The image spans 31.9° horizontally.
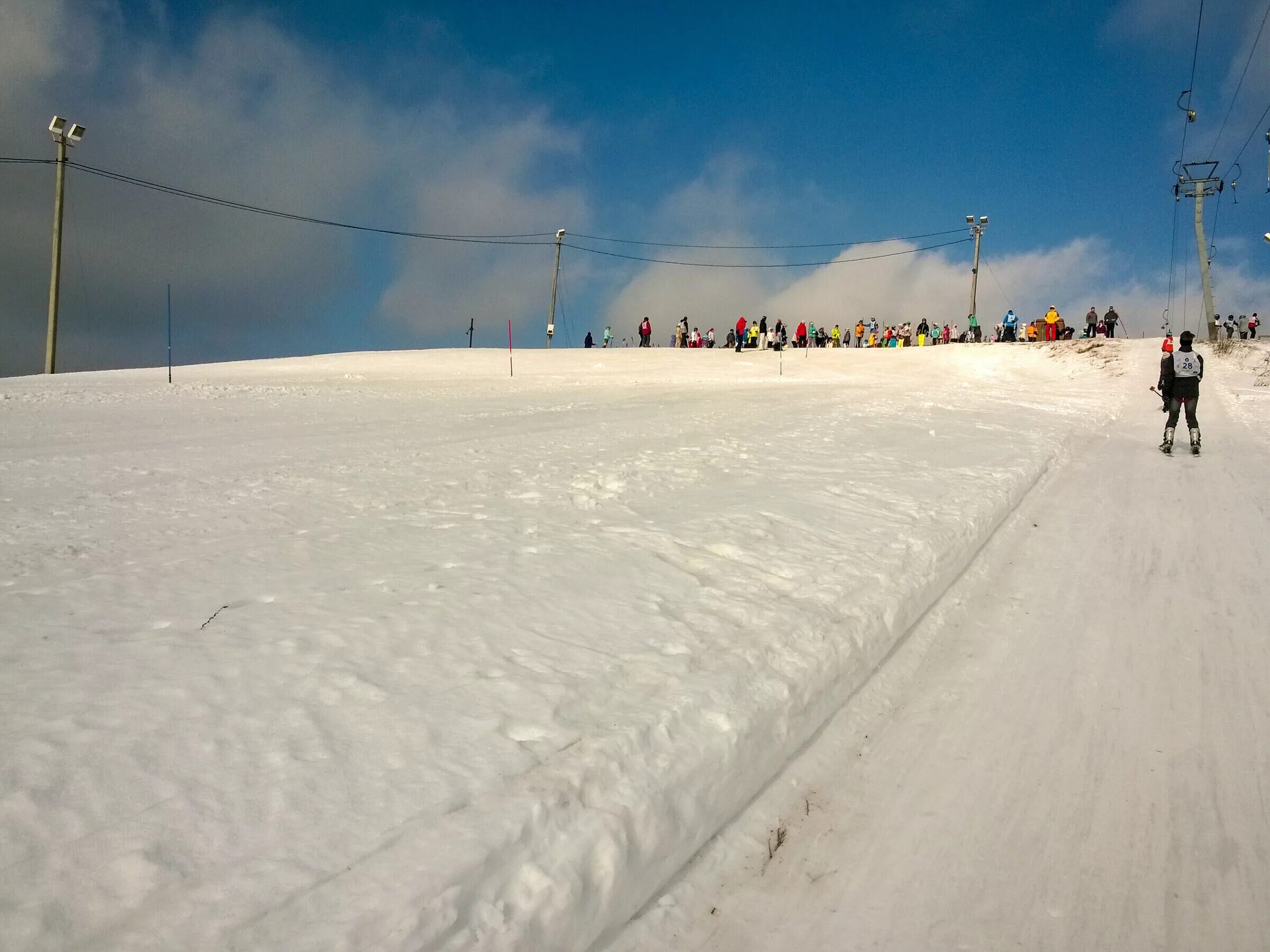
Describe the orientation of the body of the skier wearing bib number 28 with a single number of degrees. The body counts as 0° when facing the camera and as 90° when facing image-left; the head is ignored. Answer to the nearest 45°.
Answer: approximately 180°

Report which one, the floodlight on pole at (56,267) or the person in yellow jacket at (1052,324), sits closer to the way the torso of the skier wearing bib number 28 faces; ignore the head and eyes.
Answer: the person in yellow jacket
